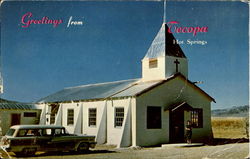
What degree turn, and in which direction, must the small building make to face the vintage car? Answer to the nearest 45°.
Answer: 0° — it already faces it

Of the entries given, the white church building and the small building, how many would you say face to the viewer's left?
0

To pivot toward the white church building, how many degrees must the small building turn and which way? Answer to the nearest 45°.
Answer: approximately 45° to its left

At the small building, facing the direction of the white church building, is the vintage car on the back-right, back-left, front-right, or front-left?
front-right

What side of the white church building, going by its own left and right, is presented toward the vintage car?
right

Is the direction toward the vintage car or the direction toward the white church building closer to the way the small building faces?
the vintage car

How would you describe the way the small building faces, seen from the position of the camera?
facing the viewer

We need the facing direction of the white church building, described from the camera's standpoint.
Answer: facing the viewer and to the right of the viewer

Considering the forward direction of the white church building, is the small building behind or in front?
behind
